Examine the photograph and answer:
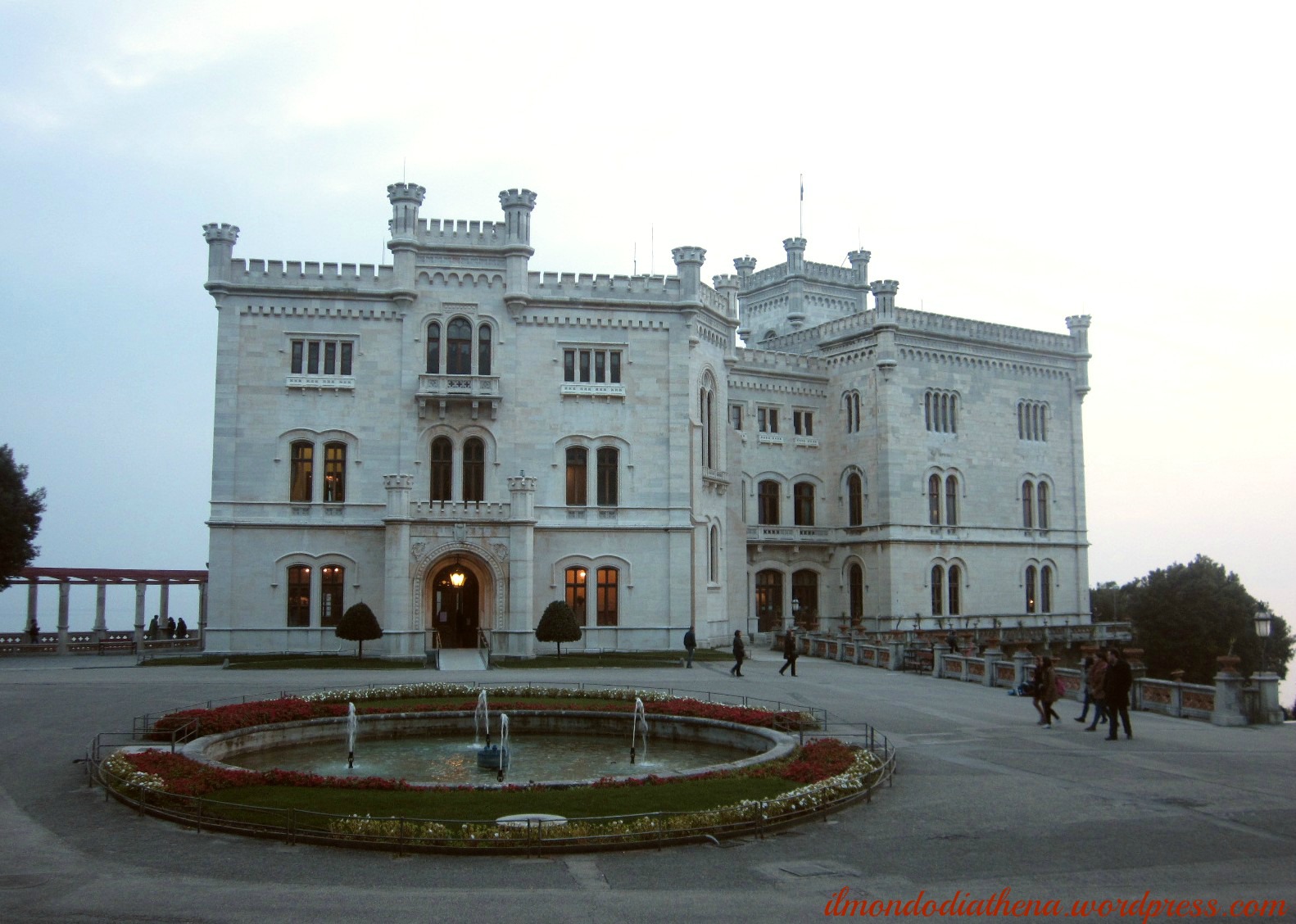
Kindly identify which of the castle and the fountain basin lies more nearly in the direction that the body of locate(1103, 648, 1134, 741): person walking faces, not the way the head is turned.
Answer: the fountain basin

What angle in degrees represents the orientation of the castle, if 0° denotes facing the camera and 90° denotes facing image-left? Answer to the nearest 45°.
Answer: approximately 0°

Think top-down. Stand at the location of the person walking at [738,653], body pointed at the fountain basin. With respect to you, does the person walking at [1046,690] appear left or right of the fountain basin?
left

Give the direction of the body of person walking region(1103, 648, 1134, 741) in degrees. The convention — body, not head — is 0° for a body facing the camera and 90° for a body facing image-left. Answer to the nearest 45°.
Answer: approximately 45°

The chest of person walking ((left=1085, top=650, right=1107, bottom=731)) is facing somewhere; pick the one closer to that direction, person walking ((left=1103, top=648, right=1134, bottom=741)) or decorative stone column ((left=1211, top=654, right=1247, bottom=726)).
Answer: the person walking
